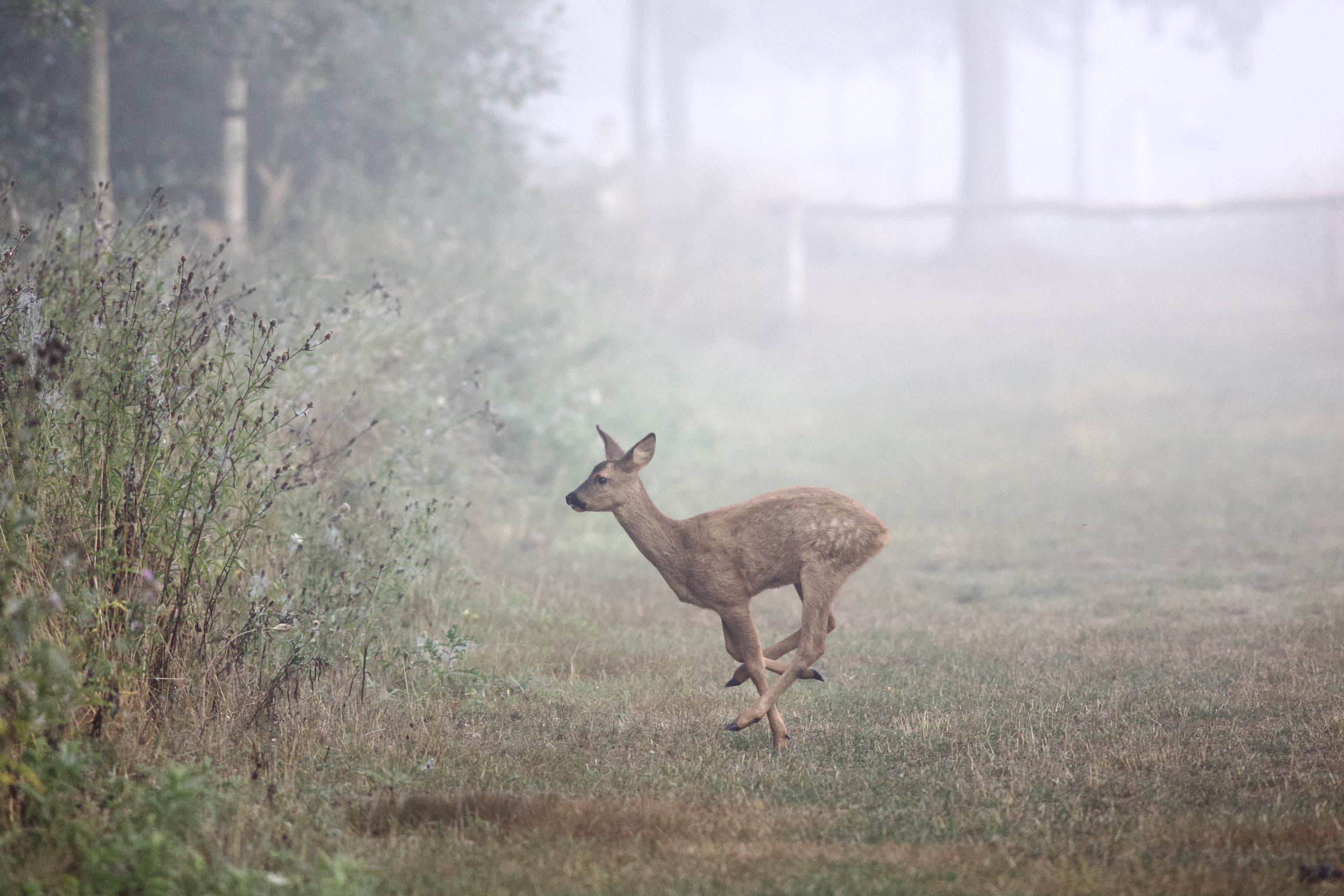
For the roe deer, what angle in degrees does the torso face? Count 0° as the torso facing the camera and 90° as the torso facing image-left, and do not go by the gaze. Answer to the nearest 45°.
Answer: approximately 90°
